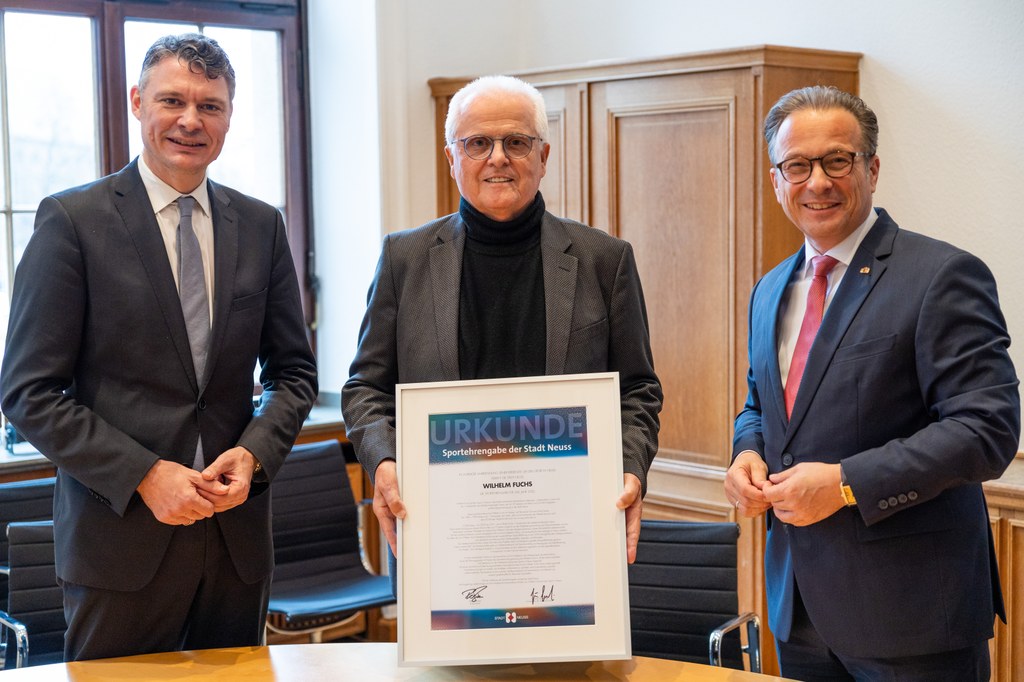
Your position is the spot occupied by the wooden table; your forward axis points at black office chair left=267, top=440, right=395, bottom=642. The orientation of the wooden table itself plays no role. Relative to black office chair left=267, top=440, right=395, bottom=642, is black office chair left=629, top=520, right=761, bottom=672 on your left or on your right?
right

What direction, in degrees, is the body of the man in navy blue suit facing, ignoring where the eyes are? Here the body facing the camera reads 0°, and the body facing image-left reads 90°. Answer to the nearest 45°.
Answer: approximately 45°

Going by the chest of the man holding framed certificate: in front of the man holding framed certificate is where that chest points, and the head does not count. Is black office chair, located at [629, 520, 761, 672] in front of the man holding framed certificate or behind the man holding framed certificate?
behind

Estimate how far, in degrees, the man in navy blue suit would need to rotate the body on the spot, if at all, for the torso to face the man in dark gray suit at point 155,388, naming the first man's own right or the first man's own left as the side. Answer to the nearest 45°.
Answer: approximately 45° to the first man's own right

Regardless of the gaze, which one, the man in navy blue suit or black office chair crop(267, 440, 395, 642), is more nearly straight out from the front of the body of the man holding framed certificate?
the man in navy blue suit

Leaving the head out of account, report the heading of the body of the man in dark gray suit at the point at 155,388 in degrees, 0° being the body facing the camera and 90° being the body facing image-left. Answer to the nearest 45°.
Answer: approximately 315°
